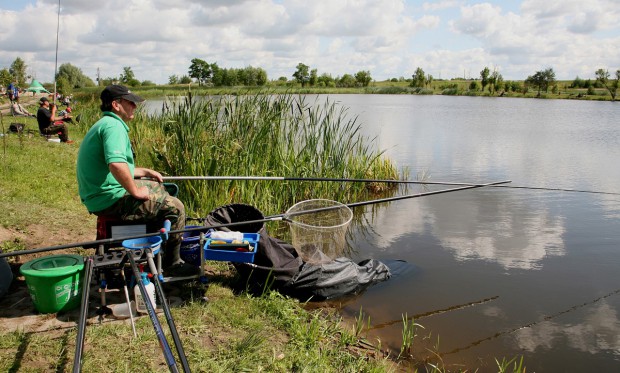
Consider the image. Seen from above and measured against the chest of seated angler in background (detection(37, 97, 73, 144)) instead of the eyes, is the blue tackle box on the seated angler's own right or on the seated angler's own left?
on the seated angler's own right

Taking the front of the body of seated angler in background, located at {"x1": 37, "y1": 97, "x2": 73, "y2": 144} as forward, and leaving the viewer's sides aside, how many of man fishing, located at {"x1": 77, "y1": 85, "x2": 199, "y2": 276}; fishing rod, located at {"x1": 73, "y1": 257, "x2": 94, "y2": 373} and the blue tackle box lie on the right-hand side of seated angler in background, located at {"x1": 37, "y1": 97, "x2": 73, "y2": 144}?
3

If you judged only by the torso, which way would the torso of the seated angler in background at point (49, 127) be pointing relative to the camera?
to the viewer's right

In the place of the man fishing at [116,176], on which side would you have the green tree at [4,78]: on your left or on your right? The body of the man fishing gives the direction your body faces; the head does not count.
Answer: on your left

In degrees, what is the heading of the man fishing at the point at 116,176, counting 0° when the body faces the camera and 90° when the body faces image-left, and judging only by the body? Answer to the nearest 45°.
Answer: approximately 270°

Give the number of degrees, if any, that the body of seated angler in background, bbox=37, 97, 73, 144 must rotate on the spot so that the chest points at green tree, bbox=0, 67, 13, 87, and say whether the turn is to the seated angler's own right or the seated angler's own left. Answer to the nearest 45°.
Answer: approximately 90° to the seated angler's own left

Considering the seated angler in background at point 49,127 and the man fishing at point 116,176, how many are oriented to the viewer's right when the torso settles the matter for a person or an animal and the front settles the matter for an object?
2

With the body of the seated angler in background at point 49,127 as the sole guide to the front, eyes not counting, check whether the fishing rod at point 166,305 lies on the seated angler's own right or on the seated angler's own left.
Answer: on the seated angler's own right

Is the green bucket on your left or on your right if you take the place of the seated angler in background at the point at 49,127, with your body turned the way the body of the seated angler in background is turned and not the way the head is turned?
on your right

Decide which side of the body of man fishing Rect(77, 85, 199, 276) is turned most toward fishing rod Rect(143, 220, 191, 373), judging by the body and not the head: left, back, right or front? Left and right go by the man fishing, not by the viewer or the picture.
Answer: right

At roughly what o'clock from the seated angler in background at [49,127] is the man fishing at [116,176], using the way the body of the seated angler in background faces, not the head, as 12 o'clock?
The man fishing is roughly at 3 o'clock from the seated angler in background.

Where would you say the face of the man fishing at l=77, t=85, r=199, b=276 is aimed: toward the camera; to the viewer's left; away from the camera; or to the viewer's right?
to the viewer's right

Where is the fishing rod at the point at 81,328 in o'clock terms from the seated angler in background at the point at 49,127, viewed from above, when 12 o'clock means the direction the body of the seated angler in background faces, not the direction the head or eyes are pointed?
The fishing rod is roughly at 3 o'clock from the seated angler in background.
